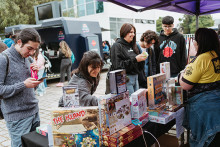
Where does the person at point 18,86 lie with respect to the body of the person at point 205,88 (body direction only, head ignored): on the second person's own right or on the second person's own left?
on the second person's own left

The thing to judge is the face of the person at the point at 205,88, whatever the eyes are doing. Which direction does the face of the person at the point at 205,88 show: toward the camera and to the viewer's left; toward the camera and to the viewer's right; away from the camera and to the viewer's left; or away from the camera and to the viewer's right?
away from the camera and to the viewer's left

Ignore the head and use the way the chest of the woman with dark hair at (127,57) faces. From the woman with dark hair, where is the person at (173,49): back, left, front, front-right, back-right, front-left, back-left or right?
left

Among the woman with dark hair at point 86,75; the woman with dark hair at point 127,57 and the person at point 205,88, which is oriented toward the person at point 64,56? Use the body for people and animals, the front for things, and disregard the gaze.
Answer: the person at point 205,88

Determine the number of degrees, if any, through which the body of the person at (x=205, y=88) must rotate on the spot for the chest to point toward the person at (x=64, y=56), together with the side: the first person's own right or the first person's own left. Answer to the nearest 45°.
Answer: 0° — they already face them

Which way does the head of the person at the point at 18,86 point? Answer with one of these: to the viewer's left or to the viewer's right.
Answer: to the viewer's right

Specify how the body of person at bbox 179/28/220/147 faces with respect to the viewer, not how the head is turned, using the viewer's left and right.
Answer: facing away from the viewer and to the left of the viewer

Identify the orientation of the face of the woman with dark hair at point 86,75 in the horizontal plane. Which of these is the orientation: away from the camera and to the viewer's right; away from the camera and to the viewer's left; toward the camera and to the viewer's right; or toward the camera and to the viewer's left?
toward the camera and to the viewer's right

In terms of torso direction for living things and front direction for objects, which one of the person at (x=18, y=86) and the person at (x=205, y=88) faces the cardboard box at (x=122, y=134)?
the person at (x=18, y=86)

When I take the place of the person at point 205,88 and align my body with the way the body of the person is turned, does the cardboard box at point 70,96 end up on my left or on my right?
on my left

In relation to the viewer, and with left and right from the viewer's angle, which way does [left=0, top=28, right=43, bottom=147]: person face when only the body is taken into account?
facing the viewer and to the right of the viewer

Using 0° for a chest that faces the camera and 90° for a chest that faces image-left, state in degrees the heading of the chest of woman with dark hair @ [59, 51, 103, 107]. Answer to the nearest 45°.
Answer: approximately 315°
